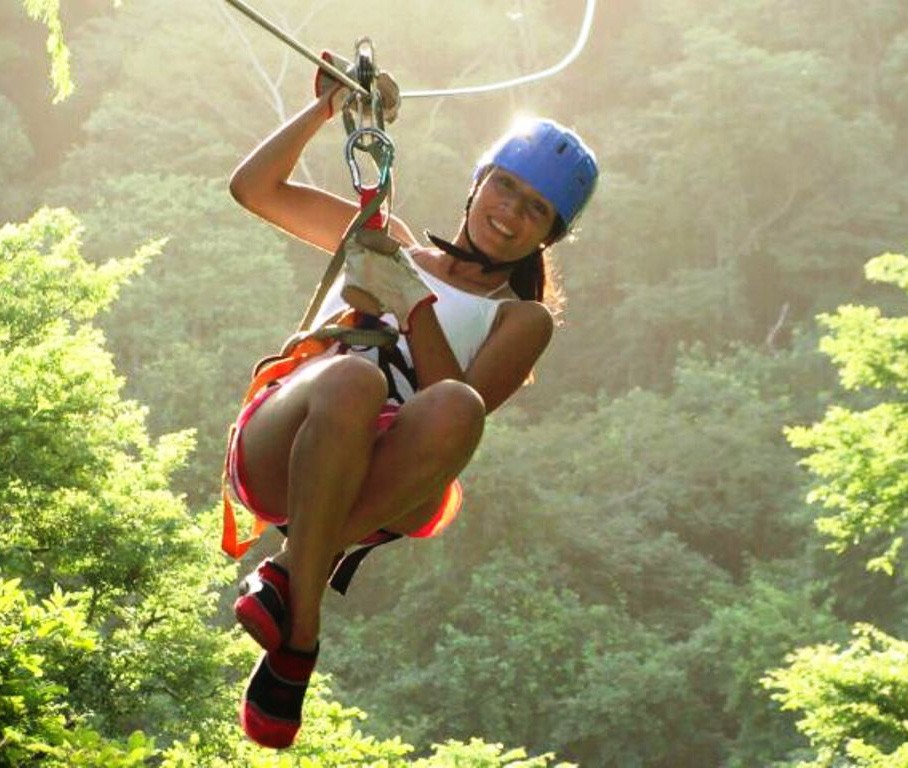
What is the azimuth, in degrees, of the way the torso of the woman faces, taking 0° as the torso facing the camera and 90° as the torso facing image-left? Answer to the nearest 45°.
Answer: approximately 0°
